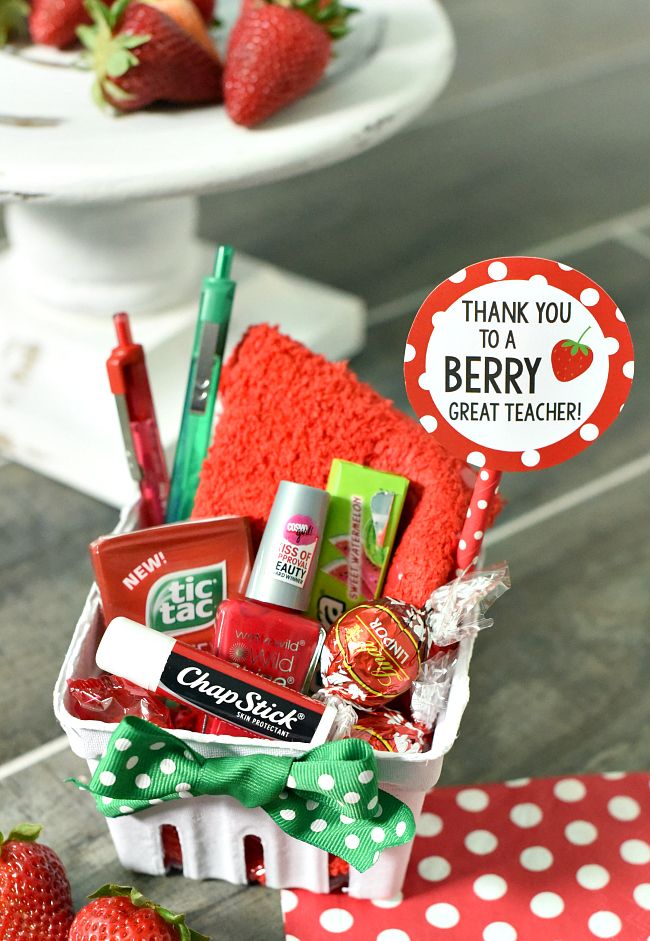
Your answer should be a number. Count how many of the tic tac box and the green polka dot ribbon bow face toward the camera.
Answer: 2

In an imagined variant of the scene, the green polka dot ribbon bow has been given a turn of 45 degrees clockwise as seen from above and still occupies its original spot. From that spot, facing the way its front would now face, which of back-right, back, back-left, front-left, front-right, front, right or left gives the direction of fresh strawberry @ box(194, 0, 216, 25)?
back-right

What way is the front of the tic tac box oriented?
toward the camera

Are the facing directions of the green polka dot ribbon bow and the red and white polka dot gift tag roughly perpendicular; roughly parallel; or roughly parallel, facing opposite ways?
roughly parallel

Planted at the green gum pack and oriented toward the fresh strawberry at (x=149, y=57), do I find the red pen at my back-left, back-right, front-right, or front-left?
front-left

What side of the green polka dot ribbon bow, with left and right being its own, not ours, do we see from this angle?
front

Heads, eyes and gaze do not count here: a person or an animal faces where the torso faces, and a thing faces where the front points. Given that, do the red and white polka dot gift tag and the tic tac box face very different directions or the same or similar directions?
same or similar directions
